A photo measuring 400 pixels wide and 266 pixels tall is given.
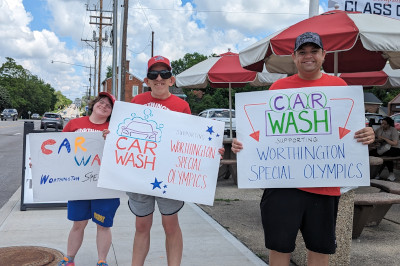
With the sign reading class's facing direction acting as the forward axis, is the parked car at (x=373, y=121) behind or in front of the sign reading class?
behind

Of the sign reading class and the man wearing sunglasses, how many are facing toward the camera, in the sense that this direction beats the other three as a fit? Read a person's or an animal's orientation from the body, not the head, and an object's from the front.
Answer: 2

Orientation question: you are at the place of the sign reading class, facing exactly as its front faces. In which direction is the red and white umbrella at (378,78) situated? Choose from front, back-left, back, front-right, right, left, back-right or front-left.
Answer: front

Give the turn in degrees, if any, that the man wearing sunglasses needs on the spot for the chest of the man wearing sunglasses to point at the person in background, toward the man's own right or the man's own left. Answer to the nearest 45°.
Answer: approximately 135° to the man's own left

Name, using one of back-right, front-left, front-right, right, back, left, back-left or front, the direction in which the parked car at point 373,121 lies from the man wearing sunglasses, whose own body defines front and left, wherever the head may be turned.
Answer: back-left

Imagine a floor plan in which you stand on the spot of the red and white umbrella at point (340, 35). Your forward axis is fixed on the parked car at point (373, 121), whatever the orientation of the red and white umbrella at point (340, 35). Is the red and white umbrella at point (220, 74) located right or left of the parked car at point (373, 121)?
left

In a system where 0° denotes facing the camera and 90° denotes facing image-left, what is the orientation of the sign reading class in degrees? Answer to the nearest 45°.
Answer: approximately 0°
